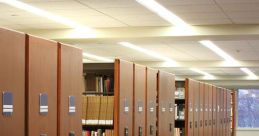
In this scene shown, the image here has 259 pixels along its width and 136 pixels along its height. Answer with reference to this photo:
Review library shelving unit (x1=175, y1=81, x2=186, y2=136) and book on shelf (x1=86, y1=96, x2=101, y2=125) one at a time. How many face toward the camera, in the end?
2

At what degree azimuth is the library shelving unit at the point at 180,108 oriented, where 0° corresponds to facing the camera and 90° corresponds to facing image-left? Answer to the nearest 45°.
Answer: approximately 0°

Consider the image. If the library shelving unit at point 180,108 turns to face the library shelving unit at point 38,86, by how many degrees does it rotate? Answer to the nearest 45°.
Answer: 0° — it already faces it
